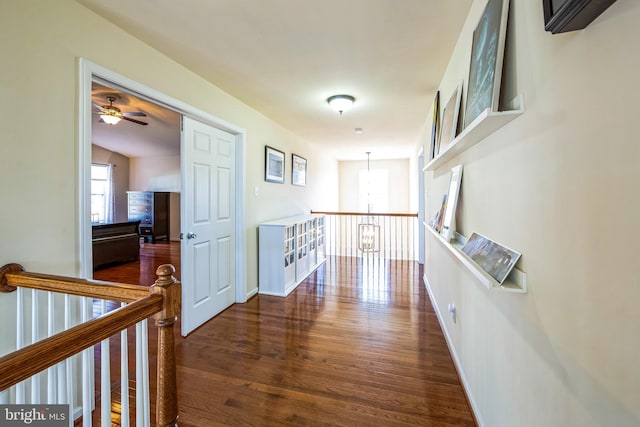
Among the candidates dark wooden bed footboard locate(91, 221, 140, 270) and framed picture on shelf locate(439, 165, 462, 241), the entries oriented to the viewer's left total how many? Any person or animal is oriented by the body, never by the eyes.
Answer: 1

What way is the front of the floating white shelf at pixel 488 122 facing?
to the viewer's left

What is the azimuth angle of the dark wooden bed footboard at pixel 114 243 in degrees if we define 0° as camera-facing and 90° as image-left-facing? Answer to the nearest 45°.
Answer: approximately 315°

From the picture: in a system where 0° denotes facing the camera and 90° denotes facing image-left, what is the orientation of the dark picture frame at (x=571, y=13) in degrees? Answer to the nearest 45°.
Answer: approximately 45°

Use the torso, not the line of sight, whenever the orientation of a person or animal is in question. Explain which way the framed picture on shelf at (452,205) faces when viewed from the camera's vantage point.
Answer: facing to the left of the viewer

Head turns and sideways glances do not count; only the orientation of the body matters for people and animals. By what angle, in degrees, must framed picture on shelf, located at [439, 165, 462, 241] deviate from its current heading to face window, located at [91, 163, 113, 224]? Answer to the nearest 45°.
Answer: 0° — it already faces it

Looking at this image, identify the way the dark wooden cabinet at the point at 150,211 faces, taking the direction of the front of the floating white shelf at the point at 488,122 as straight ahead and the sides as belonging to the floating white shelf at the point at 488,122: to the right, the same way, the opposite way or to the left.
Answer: to the left

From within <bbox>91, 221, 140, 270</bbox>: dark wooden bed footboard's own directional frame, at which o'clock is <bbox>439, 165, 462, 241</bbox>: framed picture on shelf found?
The framed picture on shelf is roughly at 1 o'clock from the dark wooden bed footboard.

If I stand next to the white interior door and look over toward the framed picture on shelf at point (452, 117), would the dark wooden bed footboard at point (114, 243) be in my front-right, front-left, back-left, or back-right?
back-left

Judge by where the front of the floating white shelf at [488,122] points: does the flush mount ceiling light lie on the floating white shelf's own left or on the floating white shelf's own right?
on the floating white shelf's own right

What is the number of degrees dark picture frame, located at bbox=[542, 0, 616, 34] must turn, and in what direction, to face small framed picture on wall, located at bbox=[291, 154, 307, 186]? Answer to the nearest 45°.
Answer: approximately 90° to its right

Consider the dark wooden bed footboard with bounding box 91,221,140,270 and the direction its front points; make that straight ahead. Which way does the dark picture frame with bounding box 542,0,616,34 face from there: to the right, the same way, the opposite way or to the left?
the opposite way
